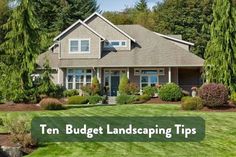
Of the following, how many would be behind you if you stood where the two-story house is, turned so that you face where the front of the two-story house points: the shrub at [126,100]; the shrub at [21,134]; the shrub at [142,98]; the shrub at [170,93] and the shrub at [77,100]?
0

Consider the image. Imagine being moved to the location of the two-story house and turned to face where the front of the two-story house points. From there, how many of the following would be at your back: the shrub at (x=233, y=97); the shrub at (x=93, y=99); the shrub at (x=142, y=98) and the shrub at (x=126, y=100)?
0

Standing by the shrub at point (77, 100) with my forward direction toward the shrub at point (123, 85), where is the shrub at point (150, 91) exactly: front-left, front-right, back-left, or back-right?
front-right

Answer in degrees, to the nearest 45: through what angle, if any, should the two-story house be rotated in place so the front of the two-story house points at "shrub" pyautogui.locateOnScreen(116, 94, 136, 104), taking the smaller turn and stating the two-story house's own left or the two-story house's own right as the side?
0° — it already faces it

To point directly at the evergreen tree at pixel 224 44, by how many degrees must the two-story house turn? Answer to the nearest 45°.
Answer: approximately 45° to its left

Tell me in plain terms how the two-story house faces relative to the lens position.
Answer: facing the viewer

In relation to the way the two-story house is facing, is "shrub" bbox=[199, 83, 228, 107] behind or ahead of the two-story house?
ahead

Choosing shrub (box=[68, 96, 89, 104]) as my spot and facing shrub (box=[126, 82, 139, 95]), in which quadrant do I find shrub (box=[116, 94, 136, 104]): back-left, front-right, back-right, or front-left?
front-right

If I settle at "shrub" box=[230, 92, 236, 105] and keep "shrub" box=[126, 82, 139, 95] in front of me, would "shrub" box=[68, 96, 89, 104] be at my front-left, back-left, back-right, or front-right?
front-left

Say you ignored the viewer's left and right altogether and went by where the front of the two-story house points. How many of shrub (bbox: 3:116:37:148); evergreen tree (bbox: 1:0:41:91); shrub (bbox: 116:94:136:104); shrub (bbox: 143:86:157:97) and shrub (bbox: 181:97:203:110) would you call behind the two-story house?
0

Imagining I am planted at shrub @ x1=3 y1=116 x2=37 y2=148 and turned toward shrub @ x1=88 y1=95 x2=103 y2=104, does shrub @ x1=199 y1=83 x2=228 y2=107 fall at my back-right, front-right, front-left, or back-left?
front-right

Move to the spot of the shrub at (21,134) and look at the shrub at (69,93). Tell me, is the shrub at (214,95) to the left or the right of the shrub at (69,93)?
right

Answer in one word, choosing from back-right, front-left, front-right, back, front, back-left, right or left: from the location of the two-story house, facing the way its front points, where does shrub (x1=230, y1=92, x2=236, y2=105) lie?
front-left

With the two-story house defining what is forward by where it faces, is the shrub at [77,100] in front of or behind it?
in front
